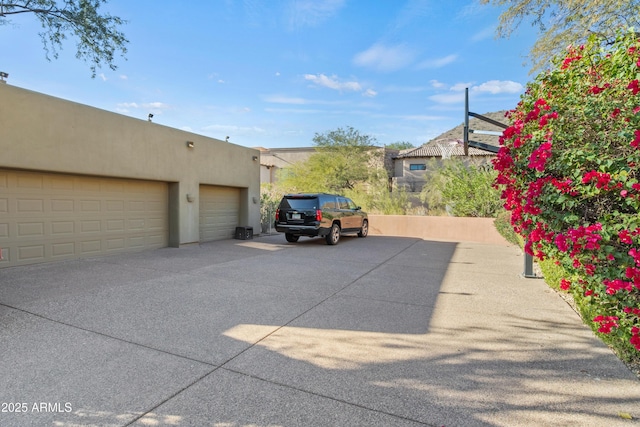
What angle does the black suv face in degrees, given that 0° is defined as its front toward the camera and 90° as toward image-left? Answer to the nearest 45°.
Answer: approximately 225°

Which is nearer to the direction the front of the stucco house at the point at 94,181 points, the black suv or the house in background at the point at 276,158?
the black suv

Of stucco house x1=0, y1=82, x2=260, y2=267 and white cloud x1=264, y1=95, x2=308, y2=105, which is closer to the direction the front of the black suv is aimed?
the white cloud

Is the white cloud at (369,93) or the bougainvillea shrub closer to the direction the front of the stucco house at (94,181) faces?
the bougainvillea shrub

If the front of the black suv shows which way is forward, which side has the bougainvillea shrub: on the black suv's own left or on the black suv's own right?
on the black suv's own right

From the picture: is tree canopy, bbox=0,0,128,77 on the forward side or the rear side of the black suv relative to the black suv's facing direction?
on the rear side

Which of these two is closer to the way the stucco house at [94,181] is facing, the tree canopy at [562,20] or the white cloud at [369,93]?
the tree canopy

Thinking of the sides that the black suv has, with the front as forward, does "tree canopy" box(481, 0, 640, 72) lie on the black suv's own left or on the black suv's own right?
on the black suv's own right

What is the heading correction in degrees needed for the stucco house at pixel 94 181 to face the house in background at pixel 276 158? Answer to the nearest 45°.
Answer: approximately 90° to its left

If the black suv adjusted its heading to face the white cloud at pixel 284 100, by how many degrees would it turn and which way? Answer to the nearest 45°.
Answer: approximately 45° to its left

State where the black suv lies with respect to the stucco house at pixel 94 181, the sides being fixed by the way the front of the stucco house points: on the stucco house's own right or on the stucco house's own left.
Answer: on the stucco house's own left
